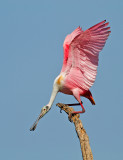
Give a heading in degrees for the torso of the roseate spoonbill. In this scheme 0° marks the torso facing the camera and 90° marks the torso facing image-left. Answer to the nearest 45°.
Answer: approximately 90°
